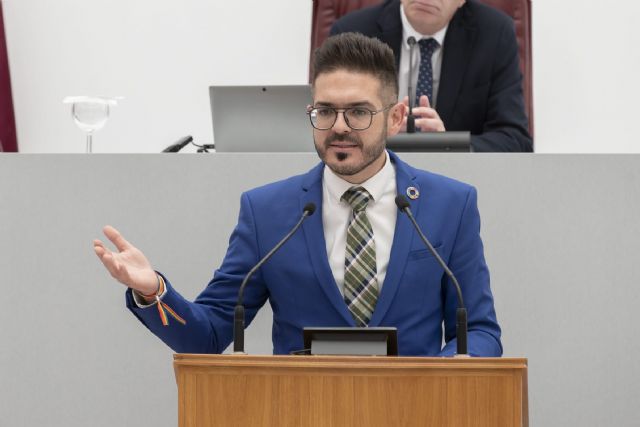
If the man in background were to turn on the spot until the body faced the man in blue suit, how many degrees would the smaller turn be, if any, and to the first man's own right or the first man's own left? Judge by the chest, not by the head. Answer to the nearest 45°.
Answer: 0° — they already face them

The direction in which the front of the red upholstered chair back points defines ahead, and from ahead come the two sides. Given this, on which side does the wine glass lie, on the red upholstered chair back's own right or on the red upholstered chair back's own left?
on the red upholstered chair back's own right

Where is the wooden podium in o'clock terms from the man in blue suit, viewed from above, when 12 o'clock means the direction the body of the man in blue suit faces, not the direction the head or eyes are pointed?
The wooden podium is roughly at 12 o'clock from the man in blue suit.

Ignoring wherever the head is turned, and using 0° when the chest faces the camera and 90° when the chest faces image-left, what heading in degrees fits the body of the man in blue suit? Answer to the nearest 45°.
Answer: approximately 0°
